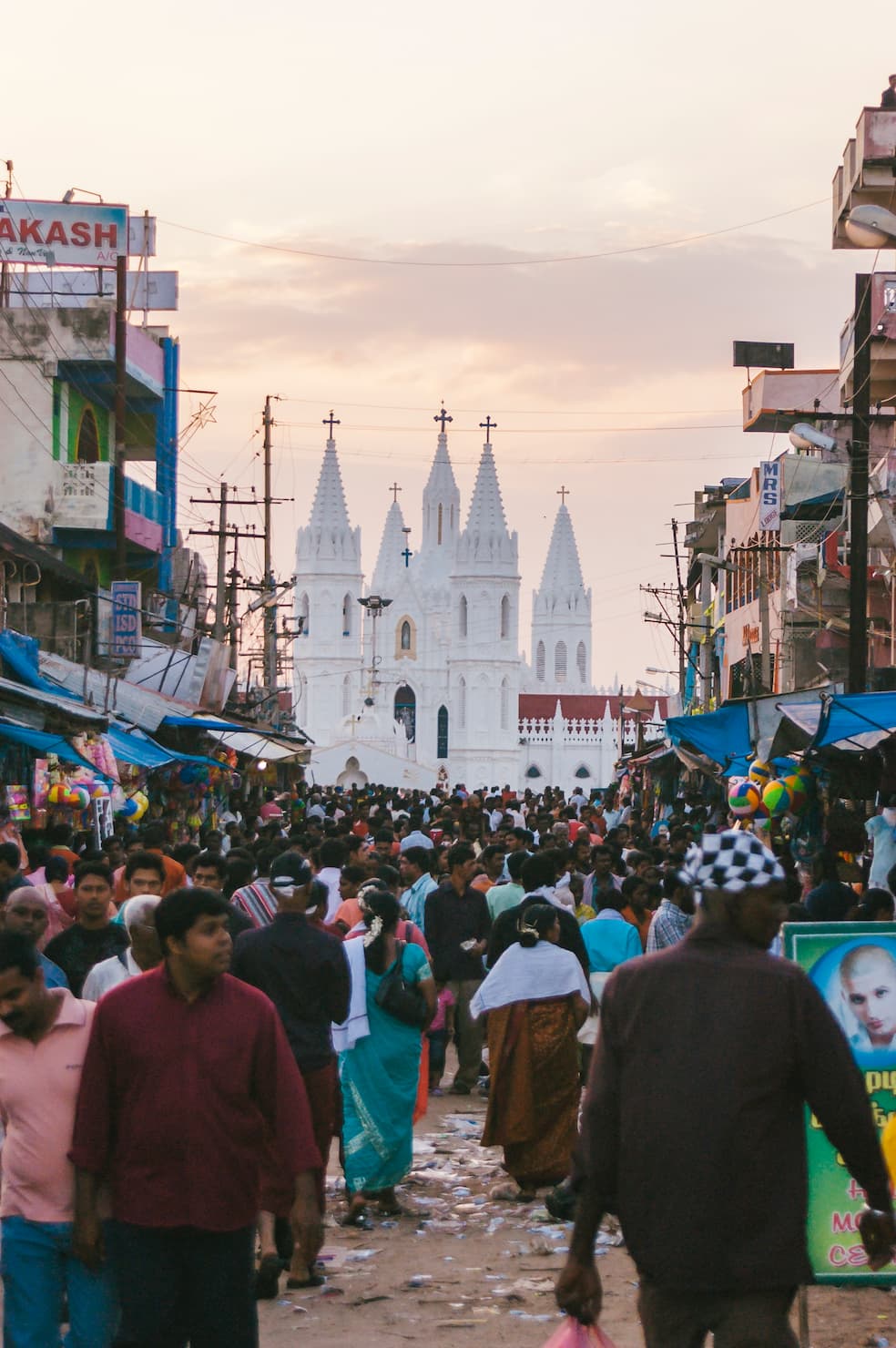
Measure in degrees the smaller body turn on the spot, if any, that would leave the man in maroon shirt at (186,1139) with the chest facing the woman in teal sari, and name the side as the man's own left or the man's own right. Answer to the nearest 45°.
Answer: approximately 180°

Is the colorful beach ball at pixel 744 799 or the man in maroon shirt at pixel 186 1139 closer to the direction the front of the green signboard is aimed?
the man in maroon shirt

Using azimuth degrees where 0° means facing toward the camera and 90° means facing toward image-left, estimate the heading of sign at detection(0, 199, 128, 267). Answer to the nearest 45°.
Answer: approximately 0°

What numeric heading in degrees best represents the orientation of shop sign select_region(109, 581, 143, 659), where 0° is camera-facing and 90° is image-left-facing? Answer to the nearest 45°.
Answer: approximately 0°

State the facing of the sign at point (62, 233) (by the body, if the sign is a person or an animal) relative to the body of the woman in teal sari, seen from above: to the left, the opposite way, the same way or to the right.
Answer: the opposite way

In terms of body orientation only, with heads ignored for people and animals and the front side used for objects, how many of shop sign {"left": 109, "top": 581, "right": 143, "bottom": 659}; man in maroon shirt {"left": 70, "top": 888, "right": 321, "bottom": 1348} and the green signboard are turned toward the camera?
3

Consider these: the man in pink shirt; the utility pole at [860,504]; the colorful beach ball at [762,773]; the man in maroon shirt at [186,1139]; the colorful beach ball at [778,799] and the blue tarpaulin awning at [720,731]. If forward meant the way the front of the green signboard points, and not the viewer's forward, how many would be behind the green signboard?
4

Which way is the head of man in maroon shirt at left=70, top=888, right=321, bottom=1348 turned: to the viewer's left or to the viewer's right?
to the viewer's right

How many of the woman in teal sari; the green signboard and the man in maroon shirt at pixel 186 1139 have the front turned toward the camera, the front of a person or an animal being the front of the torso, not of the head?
2

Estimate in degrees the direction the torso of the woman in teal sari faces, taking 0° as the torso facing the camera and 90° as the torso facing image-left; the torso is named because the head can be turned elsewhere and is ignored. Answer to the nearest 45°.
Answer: approximately 180°

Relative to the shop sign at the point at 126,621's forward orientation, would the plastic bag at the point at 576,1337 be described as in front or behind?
in front

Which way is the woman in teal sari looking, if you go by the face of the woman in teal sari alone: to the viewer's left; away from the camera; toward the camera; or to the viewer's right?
away from the camera

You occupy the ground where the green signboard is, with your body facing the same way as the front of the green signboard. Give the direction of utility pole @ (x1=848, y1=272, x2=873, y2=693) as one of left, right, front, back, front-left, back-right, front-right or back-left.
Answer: back
